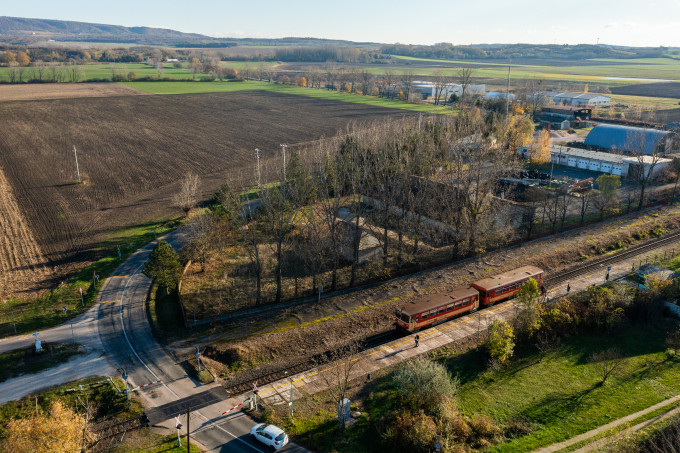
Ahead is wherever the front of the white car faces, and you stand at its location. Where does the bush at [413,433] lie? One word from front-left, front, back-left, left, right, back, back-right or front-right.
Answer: back-right

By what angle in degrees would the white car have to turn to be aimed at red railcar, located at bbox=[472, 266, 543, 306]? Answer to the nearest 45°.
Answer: approximately 90° to its right

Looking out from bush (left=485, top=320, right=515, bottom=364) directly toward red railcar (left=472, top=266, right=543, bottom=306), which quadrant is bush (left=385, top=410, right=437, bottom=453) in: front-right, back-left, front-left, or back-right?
back-left

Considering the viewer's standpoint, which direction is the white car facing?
facing away from the viewer and to the left of the viewer

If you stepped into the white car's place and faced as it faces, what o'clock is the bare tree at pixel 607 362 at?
The bare tree is roughly at 4 o'clock from the white car.
